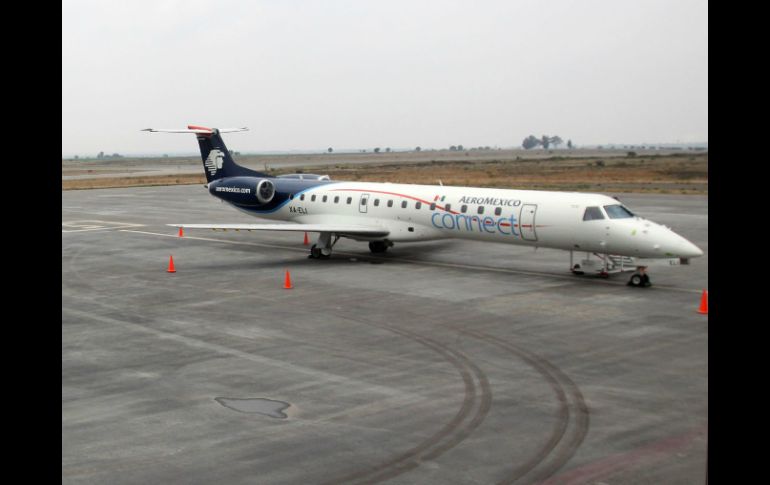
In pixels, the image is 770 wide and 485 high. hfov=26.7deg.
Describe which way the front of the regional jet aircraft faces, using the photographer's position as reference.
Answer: facing the viewer and to the right of the viewer
